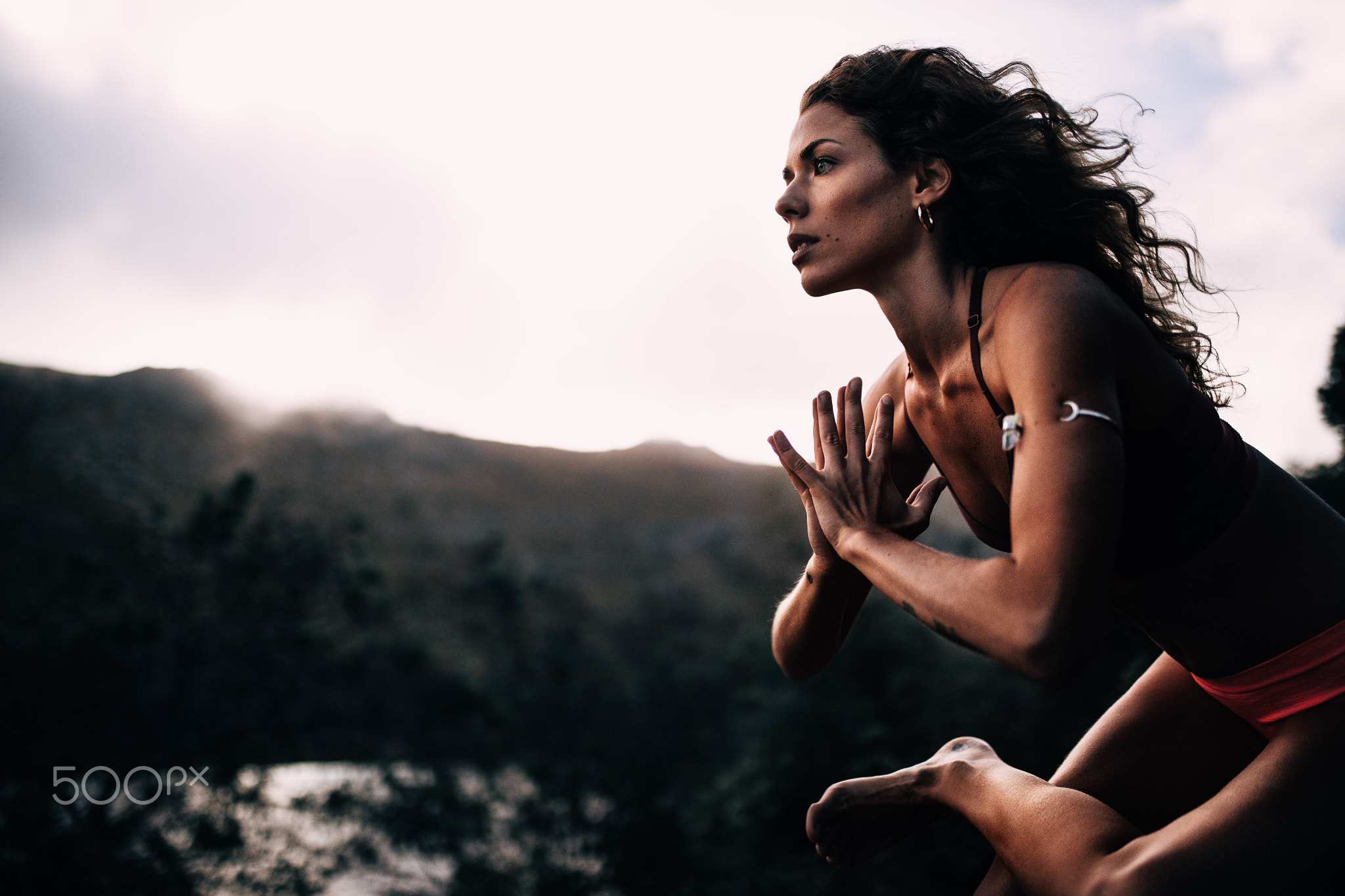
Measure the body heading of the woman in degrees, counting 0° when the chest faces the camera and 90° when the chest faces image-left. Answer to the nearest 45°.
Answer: approximately 90°

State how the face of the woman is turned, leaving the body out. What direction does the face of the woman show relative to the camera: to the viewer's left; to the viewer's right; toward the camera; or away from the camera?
to the viewer's left
